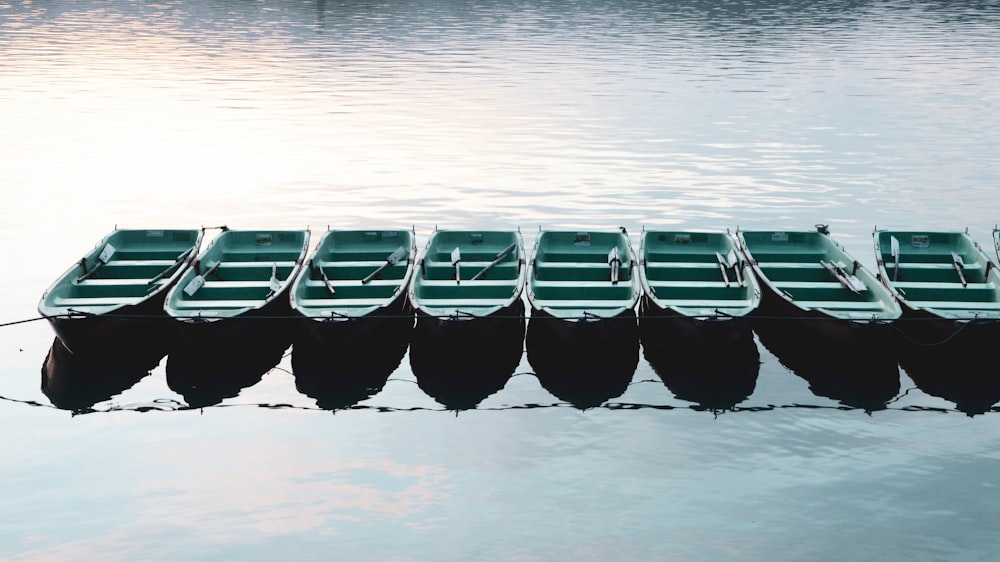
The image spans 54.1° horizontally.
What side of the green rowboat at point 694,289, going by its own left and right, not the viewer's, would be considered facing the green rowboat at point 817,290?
left

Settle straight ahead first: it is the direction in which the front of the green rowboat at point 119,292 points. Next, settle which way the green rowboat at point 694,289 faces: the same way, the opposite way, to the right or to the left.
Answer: the same way

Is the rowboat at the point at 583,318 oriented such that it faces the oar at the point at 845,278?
no

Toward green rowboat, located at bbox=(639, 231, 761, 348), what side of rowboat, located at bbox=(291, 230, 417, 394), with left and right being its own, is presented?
left

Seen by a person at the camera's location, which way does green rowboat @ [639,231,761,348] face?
facing the viewer

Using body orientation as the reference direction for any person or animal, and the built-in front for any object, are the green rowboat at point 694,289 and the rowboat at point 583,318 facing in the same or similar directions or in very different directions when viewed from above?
same or similar directions

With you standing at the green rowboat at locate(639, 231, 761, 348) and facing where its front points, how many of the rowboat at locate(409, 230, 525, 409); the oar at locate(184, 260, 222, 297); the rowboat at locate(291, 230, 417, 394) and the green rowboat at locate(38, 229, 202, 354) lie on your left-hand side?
0

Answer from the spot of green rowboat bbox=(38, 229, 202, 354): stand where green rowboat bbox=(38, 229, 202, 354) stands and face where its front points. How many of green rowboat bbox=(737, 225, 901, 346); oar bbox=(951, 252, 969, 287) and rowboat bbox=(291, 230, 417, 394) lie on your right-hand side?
0

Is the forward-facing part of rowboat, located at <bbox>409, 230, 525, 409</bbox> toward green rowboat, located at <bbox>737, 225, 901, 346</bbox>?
no

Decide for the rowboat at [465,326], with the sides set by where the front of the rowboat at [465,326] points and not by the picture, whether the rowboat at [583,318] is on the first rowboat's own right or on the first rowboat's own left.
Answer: on the first rowboat's own left

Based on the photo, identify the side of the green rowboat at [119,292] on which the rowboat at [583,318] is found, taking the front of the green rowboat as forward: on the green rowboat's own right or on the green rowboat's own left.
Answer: on the green rowboat's own left

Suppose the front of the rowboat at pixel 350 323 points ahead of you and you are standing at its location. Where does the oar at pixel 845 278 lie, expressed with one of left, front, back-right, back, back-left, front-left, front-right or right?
left

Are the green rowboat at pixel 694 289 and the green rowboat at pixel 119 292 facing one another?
no

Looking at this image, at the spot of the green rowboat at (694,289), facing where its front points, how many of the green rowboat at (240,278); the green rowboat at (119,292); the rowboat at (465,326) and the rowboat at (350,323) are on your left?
0

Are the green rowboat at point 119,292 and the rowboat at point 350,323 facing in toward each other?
no

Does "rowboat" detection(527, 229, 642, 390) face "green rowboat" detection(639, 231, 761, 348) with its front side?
no

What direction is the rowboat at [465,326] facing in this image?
toward the camera

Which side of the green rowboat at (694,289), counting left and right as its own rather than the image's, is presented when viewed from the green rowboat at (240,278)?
right

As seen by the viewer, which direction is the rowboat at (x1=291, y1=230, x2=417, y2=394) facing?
toward the camera
